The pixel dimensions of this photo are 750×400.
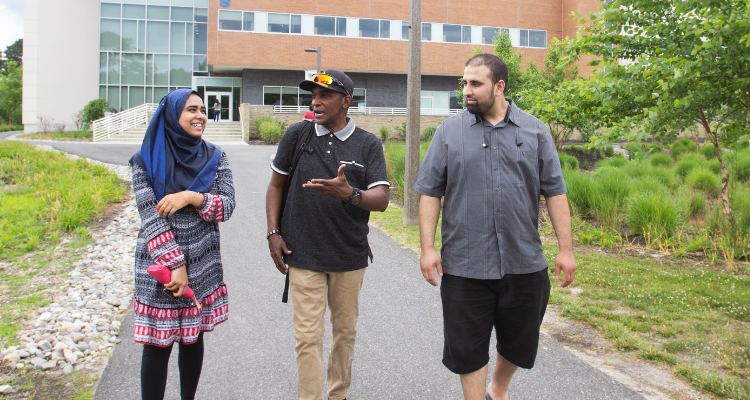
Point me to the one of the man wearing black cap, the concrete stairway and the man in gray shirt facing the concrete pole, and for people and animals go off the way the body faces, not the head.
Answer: the concrete stairway

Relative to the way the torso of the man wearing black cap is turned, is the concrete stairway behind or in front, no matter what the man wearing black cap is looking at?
behind

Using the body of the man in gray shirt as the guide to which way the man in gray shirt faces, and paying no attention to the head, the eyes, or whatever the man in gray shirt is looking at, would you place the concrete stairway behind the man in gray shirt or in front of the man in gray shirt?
behind

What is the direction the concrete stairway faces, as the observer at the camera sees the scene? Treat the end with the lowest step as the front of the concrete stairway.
facing the viewer

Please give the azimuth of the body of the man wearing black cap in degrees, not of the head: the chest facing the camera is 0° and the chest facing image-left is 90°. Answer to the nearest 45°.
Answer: approximately 0°

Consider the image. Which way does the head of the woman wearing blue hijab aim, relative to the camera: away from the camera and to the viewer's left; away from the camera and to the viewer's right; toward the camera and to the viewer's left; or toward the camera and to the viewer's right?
toward the camera and to the viewer's right

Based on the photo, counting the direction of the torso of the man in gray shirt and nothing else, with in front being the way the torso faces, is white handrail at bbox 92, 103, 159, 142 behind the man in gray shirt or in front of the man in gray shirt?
behind

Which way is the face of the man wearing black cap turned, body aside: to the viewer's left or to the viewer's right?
to the viewer's left

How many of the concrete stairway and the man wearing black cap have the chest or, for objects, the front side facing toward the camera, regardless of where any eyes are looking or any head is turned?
2

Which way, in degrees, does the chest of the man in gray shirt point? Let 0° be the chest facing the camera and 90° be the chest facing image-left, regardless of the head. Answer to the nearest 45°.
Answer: approximately 0°

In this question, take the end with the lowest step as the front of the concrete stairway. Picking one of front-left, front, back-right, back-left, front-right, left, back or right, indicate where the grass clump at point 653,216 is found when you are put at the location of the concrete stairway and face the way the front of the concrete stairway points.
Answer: front
